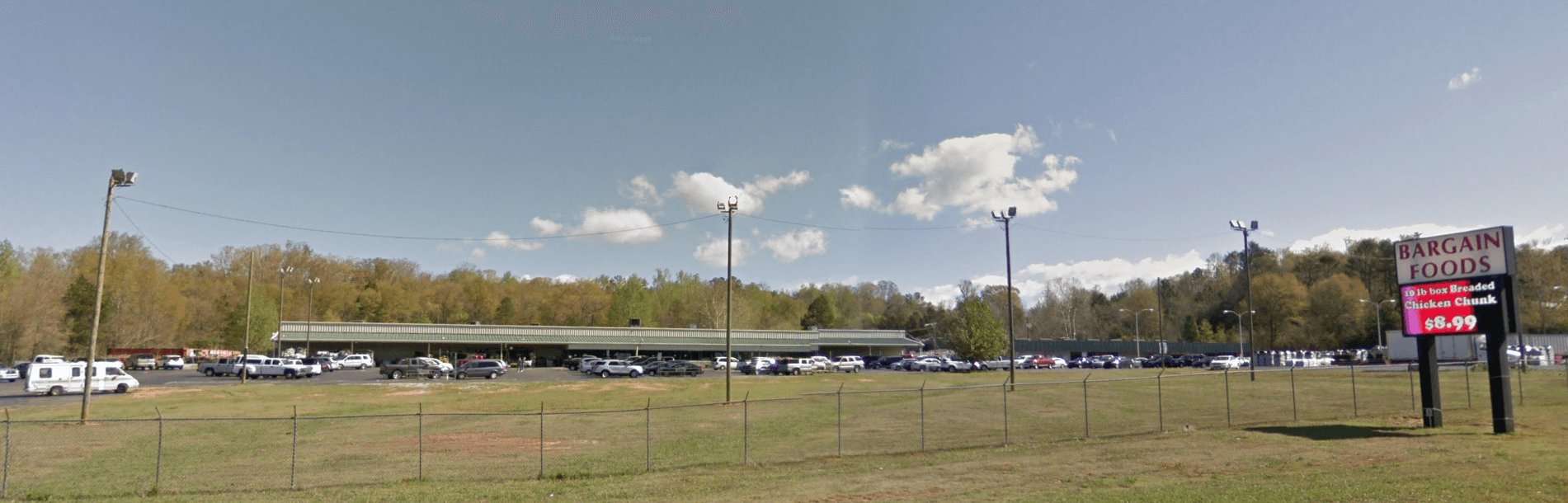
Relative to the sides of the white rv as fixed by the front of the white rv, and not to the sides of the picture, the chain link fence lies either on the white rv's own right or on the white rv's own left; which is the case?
on the white rv's own right

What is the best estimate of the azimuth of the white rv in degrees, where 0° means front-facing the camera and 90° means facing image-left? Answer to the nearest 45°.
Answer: approximately 270°
